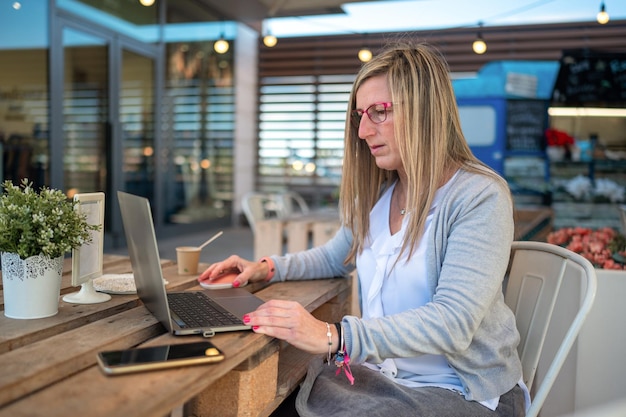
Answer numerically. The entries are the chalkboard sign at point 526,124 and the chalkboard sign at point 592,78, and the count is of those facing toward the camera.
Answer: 2

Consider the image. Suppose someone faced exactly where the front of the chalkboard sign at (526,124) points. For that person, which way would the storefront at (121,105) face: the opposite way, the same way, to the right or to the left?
to the left

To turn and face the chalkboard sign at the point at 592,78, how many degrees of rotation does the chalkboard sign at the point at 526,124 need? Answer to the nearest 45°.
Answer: approximately 90° to its left

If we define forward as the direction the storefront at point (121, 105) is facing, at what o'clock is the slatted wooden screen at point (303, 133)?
The slatted wooden screen is roughly at 9 o'clock from the storefront.

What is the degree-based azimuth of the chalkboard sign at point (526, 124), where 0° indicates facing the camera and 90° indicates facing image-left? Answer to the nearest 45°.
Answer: approximately 0°

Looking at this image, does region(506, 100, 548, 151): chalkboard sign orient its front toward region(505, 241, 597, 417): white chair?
yes

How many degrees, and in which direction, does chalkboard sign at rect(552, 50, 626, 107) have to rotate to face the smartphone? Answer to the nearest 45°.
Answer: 0° — it already faces it

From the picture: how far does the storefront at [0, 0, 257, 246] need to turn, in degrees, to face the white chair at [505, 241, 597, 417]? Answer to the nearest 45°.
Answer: approximately 45° to its right
